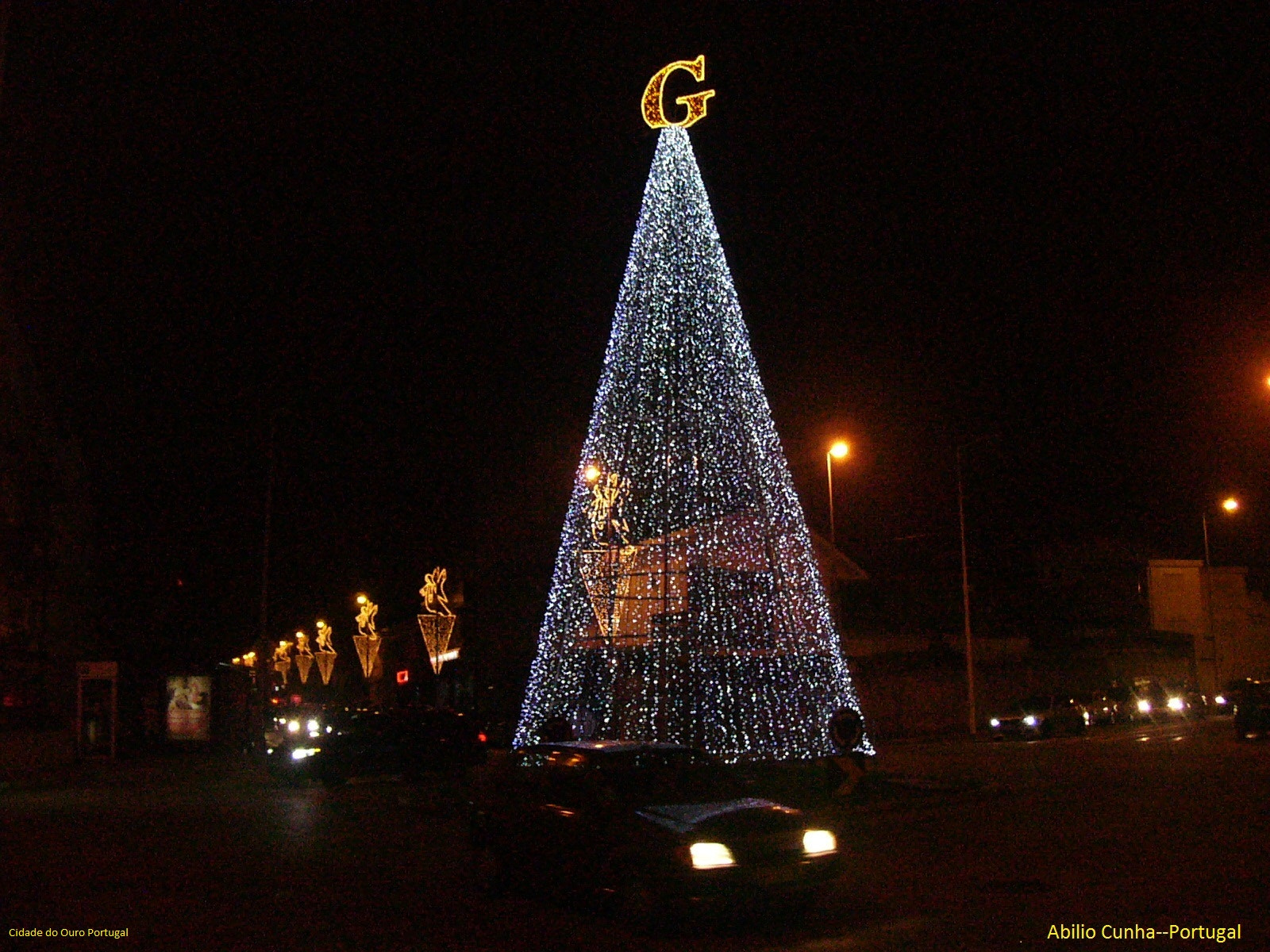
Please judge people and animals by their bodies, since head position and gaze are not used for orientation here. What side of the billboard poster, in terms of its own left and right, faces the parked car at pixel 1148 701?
left

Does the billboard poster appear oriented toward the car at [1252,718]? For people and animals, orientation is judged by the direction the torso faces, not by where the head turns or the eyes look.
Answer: no

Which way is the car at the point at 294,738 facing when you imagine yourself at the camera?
facing the viewer

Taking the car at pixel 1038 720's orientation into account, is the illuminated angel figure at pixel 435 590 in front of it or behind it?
in front

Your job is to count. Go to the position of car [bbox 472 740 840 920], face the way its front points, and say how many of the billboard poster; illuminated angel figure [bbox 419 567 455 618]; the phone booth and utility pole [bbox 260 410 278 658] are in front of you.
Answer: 0

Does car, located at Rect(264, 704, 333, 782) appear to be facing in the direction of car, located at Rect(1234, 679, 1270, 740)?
no

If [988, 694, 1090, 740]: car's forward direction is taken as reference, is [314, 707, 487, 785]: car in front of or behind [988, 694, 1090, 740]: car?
in front

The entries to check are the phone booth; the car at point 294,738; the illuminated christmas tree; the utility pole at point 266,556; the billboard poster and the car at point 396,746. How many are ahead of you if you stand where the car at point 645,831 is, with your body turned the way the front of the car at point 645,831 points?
0

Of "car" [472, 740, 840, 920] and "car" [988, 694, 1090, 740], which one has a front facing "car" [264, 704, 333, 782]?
"car" [988, 694, 1090, 740]

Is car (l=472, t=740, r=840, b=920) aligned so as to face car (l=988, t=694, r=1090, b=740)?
no

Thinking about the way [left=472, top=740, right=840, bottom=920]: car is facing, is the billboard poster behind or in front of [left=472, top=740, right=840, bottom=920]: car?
behind

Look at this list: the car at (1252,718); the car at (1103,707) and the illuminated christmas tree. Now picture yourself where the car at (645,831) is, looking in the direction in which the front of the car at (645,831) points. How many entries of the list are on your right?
0

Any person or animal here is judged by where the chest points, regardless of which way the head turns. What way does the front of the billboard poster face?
toward the camera

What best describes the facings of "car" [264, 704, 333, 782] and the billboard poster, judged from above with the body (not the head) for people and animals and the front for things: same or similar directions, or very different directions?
same or similar directions

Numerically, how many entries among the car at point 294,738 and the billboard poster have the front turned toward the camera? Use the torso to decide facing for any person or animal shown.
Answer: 2
